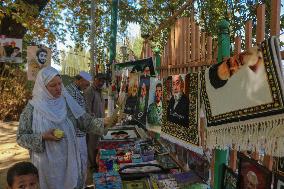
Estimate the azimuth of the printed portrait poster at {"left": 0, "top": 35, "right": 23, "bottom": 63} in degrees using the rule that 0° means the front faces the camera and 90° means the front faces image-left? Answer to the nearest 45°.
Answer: approximately 0°

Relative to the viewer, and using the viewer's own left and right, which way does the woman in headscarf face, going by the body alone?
facing the viewer and to the right of the viewer

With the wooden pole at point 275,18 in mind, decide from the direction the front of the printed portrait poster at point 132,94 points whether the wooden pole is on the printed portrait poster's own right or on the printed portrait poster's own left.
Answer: on the printed portrait poster's own left

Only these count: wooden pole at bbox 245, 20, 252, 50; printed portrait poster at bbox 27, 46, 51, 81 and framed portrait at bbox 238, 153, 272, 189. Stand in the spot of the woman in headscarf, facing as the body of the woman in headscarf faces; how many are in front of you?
2

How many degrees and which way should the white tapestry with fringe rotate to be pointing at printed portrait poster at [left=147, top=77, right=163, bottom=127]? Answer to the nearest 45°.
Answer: approximately 90° to its right

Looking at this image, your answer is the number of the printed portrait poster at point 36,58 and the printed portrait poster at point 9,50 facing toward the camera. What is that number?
2

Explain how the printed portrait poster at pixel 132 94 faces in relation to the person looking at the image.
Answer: facing the viewer and to the left of the viewer

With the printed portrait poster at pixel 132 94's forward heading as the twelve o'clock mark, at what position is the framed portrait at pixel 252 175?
The framed portrait is roughly at 10 o'clock from the printed portrait poster.

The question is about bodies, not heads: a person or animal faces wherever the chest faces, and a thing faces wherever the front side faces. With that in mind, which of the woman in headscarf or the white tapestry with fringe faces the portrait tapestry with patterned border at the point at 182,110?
the woman in headscarf

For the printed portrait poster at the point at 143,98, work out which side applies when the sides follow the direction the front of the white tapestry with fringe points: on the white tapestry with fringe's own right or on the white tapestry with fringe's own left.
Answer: on the white tapestry with fringe's own right

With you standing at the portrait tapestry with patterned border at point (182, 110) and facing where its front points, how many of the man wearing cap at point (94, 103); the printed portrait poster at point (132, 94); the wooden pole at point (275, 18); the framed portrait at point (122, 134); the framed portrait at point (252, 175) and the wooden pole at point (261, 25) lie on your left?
3
